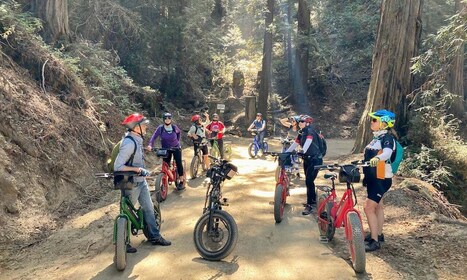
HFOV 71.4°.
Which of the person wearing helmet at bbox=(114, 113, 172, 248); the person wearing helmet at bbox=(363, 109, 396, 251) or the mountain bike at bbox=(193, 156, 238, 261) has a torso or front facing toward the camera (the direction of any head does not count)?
the mountain bike

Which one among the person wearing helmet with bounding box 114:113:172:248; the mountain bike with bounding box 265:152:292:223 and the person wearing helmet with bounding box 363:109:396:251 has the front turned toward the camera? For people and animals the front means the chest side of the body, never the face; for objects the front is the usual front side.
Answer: the mountain bike

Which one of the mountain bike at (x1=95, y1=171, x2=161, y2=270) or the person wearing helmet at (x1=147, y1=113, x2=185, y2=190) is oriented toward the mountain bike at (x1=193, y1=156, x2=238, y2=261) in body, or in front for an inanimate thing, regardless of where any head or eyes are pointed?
the person wearing helmet

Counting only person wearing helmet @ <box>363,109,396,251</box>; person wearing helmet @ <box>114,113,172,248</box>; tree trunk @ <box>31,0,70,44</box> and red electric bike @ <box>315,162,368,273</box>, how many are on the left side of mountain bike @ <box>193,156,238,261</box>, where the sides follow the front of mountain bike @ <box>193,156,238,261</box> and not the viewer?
2

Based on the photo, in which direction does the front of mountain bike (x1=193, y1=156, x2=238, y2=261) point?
toward the camera

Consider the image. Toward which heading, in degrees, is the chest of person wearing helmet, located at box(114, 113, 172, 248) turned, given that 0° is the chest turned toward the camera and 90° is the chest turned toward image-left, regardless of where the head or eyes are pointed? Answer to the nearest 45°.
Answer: approximately 270°

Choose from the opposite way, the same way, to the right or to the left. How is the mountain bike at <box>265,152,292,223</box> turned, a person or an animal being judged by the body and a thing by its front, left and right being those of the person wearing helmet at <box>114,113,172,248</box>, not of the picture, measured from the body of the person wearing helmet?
to the right

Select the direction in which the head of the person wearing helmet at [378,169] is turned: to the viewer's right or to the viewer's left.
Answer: to the viewer's left

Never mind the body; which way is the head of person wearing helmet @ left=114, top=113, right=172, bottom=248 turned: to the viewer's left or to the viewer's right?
to the viewer's right

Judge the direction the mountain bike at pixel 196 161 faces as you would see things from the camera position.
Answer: facing the viewer and to the left of the viewer

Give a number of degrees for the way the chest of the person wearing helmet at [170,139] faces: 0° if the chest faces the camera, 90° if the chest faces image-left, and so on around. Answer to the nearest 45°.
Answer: approximately 0°

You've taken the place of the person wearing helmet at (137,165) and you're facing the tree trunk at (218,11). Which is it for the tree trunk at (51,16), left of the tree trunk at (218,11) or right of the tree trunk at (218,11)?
left

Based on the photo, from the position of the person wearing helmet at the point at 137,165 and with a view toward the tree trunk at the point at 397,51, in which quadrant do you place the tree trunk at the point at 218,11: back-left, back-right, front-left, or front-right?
front-left
